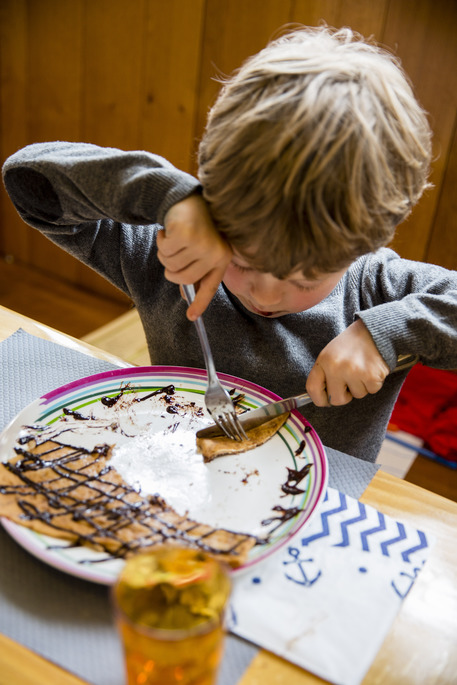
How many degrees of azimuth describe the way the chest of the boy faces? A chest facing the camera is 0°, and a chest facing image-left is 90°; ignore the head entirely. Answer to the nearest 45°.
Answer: approximately 0°
